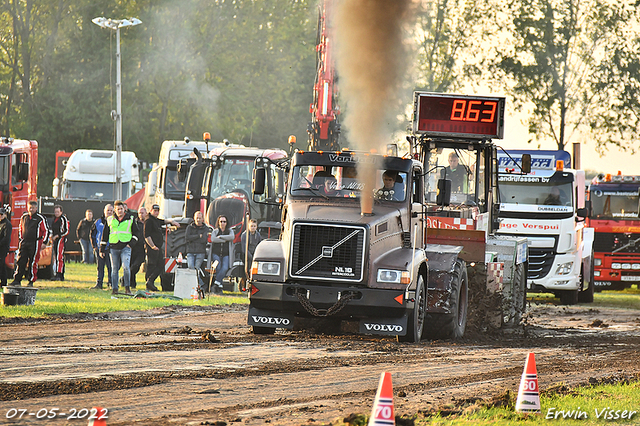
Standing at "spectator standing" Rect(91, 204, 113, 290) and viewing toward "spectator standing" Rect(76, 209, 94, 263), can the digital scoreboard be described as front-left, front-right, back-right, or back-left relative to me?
back-right

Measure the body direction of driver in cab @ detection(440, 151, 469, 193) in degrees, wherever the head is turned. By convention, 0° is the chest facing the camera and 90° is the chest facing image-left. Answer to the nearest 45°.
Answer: approximately 0°

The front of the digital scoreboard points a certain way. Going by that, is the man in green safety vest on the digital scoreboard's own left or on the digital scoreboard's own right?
on the digital scoreboard's own right

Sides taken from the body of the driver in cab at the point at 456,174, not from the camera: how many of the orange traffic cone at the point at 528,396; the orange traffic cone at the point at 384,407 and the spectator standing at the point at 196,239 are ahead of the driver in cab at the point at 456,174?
2

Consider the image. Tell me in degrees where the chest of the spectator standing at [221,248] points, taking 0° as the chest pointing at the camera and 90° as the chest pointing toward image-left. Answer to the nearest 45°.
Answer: approximately 0°
